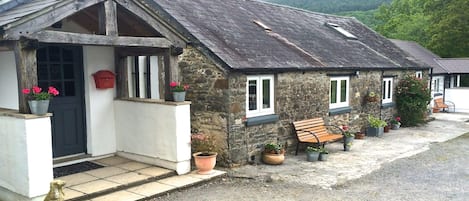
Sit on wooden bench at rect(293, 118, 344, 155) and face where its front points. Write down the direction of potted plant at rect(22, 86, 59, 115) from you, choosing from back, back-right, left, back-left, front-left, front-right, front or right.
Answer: right

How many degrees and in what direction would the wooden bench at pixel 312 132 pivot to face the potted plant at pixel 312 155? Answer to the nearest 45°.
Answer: approximately 45° to its right

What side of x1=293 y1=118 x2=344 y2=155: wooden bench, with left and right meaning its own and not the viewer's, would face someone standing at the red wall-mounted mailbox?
right

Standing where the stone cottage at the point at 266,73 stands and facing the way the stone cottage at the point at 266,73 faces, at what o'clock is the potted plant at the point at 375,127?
The potted plant is roughly at 9 o'clock from the stone cottage.

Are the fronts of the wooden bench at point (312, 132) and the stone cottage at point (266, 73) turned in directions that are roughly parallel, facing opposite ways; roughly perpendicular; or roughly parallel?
roughly parallel

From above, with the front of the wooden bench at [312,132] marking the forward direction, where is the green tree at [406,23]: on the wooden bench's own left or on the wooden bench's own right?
on the wooden bench's own left

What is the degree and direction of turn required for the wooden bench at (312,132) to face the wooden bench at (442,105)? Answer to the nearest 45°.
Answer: approximately 90° to its left

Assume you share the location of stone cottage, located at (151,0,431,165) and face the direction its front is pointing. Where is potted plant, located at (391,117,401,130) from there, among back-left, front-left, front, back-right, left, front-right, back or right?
left

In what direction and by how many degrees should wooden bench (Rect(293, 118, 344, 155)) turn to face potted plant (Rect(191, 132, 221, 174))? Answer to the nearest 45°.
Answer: approximately 90° to its right

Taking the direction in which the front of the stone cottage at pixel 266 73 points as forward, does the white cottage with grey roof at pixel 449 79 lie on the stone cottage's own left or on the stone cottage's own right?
on the stone cottage's own left

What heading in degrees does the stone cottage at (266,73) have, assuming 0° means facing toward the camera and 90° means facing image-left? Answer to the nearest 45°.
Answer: approximately 315°

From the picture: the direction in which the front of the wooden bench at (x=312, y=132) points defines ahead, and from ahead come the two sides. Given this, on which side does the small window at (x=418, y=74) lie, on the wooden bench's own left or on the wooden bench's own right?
on the wooden bench's own left

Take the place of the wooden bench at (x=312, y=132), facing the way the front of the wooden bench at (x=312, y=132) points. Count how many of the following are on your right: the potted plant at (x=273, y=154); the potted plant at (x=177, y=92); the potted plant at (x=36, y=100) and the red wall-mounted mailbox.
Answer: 4

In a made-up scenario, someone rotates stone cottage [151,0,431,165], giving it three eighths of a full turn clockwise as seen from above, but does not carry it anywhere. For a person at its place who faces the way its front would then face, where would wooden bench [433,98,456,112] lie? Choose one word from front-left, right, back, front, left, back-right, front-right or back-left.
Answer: back-right

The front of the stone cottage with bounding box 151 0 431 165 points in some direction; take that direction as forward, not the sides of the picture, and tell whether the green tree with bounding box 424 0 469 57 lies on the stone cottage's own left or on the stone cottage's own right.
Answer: on the stone cottage's own left

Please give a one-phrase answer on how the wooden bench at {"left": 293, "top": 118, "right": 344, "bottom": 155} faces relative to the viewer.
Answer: facing the viewer and to the right of the viewer
